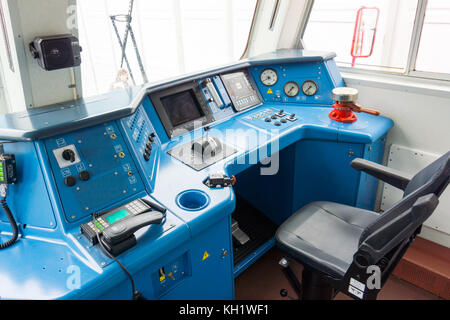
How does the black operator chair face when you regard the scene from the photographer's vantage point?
facing away from the viewer and to the left of the viewer

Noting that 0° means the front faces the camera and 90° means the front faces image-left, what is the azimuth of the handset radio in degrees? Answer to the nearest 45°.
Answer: approximately 315°

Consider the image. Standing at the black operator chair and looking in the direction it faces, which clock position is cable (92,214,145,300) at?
The cable is roughly at 9 o'clock from the black operator chair.

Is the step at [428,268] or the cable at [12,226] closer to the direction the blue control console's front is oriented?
the step

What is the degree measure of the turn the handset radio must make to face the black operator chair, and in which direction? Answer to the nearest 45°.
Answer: approximately 45° to its left

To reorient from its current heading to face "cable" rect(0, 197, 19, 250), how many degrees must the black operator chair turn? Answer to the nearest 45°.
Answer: approximately 90° to its left

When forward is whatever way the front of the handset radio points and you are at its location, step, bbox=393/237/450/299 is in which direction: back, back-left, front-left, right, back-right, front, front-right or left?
front-left
